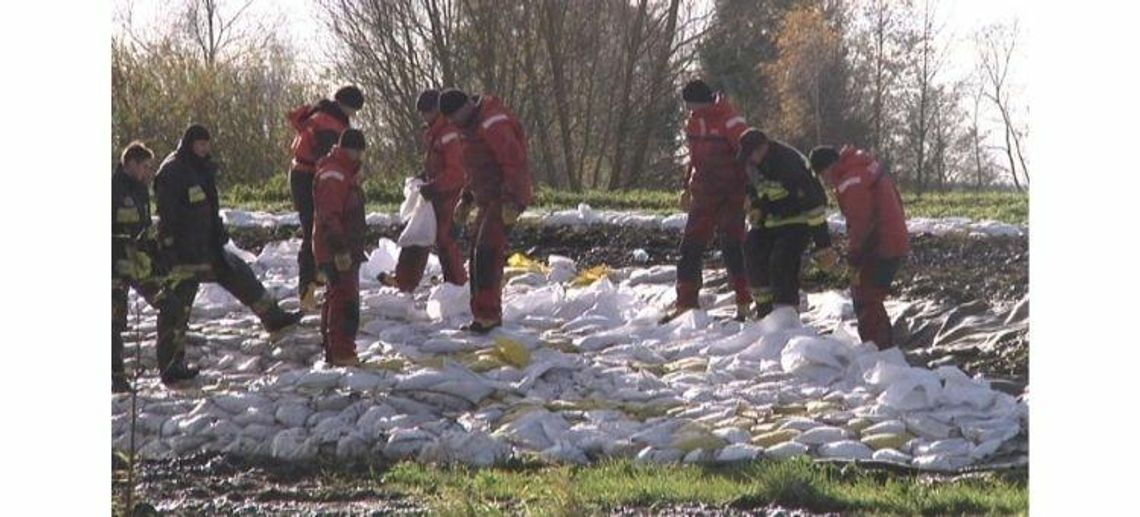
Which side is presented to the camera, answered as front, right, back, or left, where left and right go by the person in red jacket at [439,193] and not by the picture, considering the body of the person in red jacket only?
left

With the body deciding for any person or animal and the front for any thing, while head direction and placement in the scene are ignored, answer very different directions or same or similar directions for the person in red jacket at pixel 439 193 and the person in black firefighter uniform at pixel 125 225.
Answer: very different directions

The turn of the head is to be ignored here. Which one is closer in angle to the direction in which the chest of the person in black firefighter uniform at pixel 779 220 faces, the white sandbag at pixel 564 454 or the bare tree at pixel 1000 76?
the white sandbag

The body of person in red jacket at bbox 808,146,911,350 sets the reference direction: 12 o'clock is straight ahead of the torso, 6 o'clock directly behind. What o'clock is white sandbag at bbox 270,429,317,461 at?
The white sandbag is roughly at 11 o'clock from the person in red jacket.

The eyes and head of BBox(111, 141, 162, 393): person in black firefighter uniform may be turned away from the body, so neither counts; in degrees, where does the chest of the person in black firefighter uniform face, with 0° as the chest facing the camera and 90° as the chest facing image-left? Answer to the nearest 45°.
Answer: approximately 270°

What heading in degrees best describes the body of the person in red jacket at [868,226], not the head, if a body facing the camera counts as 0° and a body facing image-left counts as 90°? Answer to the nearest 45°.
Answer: approximately 90°

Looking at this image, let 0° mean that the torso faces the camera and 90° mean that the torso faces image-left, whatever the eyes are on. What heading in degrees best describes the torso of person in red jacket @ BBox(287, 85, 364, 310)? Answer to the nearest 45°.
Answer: approximately 270°

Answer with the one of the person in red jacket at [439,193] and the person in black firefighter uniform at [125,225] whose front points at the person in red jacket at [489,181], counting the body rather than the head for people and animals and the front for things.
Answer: the person in black firefighter uniform

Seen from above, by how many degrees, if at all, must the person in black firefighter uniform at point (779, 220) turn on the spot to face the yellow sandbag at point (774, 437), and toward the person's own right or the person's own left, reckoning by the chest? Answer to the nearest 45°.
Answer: approximately 45° to the person's own left
